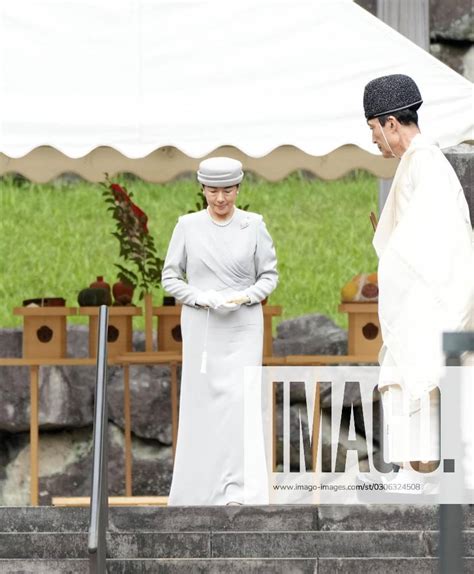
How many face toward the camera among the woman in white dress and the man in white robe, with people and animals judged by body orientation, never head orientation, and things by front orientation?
1

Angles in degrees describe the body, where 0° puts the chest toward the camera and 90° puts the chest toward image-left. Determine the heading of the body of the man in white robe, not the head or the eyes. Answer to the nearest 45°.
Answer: approximately 90°

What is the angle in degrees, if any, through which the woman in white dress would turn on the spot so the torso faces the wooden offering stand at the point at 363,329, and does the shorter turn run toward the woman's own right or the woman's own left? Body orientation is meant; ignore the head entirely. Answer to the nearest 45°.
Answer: approximately 135° to the woman's own left

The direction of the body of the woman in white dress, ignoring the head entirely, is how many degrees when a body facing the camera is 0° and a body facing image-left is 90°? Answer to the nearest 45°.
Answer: approximately 0°

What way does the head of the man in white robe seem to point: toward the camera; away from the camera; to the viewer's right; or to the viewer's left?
to the viewer's left

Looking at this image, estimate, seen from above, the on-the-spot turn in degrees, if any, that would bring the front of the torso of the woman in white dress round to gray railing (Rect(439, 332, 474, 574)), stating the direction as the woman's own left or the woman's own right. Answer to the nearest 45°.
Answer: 0° — they already face it

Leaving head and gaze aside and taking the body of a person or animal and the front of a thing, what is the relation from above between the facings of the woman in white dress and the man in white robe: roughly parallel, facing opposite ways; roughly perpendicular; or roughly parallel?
roughly perpendicular

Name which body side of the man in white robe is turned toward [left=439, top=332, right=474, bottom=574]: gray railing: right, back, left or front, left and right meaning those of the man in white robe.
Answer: left
